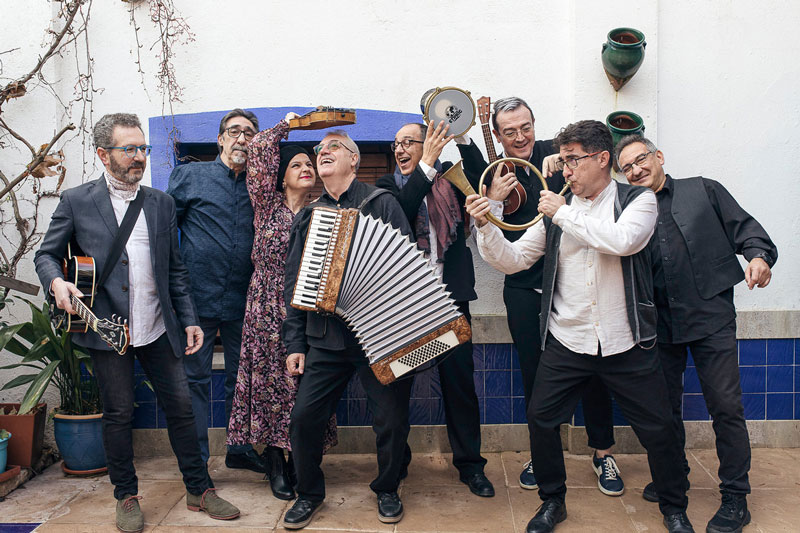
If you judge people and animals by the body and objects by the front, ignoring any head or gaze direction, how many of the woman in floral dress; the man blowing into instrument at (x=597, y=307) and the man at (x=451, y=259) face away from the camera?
0

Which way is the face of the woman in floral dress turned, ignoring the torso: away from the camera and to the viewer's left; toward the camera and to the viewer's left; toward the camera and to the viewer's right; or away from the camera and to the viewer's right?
toward the camera and to the viewer's right

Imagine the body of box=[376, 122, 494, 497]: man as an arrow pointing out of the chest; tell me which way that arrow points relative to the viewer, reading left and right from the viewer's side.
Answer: facing the viewer

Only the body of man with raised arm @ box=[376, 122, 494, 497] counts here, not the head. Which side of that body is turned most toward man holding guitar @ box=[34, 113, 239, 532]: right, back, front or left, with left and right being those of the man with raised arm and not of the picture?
right

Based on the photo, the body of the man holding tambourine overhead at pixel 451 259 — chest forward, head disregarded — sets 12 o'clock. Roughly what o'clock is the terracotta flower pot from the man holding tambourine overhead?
The terracotta flower pot is roughly at 3 o'clock from the man holding tambourine overhead.

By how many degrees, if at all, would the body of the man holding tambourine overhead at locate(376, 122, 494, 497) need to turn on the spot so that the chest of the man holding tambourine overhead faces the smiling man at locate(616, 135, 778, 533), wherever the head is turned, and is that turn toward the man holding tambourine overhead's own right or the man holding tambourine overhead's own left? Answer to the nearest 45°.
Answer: approximately 90° to the man holding tambourine overhead's own left

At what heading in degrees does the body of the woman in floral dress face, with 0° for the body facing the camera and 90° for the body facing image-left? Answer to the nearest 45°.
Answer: approximately 315°

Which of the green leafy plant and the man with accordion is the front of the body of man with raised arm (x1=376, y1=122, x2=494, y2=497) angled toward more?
the man with accordion

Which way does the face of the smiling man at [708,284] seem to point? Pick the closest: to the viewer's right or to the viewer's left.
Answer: to the viewer's left

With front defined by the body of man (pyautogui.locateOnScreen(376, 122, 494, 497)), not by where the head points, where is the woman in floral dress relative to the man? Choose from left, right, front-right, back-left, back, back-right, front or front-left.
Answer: right

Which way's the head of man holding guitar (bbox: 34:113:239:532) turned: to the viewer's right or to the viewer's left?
to the viewer's right

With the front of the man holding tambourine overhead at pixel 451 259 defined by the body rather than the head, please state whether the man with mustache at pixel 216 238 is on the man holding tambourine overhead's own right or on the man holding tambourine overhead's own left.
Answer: on the man holding tambourine overhead's own right

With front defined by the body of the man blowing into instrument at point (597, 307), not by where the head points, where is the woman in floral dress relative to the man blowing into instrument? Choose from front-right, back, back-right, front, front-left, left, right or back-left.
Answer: front-right

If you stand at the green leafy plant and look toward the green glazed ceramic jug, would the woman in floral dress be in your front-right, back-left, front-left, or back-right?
front-right

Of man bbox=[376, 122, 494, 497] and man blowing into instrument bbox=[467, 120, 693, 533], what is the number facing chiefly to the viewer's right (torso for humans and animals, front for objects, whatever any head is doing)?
0

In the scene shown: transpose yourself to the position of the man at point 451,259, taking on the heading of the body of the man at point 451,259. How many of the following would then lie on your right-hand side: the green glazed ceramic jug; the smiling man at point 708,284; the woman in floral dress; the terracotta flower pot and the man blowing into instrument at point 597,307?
2

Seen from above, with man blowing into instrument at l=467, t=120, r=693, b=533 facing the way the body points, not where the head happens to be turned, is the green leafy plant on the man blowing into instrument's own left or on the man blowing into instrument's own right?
on the man blowing into instrument's own right
